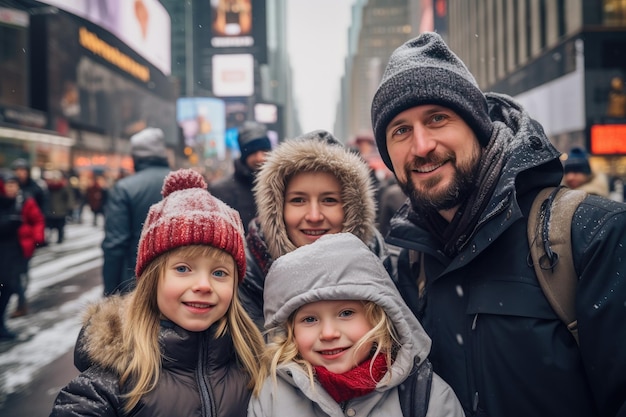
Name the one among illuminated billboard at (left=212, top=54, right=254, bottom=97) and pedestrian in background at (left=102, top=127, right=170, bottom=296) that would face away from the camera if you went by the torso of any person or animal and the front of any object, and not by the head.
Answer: the pedestrian in background

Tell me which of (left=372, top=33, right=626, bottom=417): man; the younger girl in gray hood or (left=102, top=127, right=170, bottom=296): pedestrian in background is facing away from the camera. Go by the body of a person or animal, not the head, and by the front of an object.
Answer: the pedestrian in background

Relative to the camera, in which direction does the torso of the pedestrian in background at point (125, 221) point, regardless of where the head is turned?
away from the camera

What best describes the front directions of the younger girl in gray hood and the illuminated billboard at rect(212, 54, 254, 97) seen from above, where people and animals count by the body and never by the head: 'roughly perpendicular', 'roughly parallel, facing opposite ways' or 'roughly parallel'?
roughly parallel

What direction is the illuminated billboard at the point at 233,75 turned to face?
toward the camera

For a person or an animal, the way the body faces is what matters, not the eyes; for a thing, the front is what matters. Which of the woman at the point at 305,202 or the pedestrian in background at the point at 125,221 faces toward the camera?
the woman

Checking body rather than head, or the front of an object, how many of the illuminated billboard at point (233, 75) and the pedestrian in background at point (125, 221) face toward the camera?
1

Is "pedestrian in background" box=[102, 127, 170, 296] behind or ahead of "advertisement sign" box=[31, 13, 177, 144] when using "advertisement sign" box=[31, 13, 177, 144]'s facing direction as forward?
ahead

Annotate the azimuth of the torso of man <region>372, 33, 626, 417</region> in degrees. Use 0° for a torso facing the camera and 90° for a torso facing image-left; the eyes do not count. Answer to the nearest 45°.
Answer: approximately 45°

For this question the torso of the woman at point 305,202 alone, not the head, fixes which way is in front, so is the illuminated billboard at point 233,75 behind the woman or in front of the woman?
behind

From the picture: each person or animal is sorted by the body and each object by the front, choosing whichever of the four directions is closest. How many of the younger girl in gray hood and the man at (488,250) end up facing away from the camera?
0

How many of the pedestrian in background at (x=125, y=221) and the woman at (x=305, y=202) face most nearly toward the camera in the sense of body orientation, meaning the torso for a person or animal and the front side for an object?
1

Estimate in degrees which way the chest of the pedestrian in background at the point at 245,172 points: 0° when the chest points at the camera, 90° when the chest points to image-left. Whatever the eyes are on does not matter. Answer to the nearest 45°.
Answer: approximately 315°

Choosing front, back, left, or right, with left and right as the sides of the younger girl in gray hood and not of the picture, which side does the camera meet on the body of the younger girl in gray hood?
front
